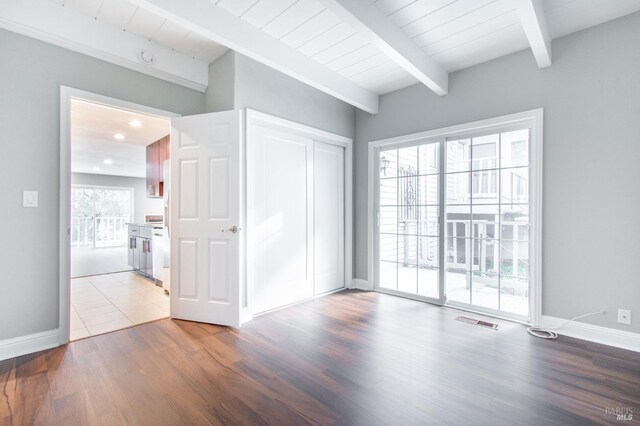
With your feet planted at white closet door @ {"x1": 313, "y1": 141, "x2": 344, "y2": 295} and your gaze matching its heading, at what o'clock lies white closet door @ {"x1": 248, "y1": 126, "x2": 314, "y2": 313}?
white closet door @ {"x1": 248, "y1": 126, "x2": 314, "y2": 313} is roughly at 3 o'clock from white closet door @ {"x1": 313, "y1": 141, "x2": 344, "y2": 295}.

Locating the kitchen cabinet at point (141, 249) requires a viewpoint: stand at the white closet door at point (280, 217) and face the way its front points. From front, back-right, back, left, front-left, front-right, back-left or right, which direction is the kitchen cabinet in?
back

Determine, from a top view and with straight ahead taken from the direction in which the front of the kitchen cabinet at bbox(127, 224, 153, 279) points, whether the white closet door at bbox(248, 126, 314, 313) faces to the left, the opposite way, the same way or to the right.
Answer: to the left

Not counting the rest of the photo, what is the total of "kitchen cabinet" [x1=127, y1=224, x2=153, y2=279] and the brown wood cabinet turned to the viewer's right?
0

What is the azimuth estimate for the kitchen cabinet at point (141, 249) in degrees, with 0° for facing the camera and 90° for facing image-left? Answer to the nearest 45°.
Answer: approximately 45°

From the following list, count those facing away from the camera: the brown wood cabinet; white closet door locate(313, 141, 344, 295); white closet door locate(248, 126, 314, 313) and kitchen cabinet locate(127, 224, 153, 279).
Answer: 0

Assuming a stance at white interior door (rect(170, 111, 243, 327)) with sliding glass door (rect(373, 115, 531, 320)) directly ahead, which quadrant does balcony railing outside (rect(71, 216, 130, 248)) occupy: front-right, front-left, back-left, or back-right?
back-left

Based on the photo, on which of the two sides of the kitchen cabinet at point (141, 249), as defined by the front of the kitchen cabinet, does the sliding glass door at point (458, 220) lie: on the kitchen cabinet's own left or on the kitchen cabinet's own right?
on the kitchen cabinet's own left

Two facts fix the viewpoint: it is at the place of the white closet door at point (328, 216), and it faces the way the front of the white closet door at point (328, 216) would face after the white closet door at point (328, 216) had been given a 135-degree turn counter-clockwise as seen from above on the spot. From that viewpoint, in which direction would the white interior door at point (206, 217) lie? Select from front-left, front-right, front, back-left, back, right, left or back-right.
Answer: back-left

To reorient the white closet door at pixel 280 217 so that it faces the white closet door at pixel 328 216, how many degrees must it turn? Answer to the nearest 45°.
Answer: approximately 90° to its left

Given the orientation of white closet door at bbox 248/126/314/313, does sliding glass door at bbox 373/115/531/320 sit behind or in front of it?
in front

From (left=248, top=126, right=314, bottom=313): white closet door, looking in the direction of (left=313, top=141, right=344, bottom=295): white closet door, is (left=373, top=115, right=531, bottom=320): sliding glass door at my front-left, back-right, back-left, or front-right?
front-right

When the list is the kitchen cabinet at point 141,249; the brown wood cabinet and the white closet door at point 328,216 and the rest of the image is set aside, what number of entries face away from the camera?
0

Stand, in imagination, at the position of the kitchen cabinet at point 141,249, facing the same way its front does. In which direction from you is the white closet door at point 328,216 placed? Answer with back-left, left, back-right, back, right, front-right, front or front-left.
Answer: left

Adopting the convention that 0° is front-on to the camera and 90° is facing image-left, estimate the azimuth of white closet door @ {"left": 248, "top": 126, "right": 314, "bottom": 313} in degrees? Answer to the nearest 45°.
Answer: approximately 315°
